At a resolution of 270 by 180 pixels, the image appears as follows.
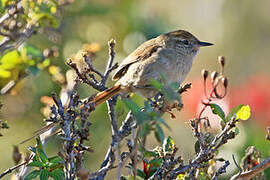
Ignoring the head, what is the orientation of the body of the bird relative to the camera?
to the viewer's right
